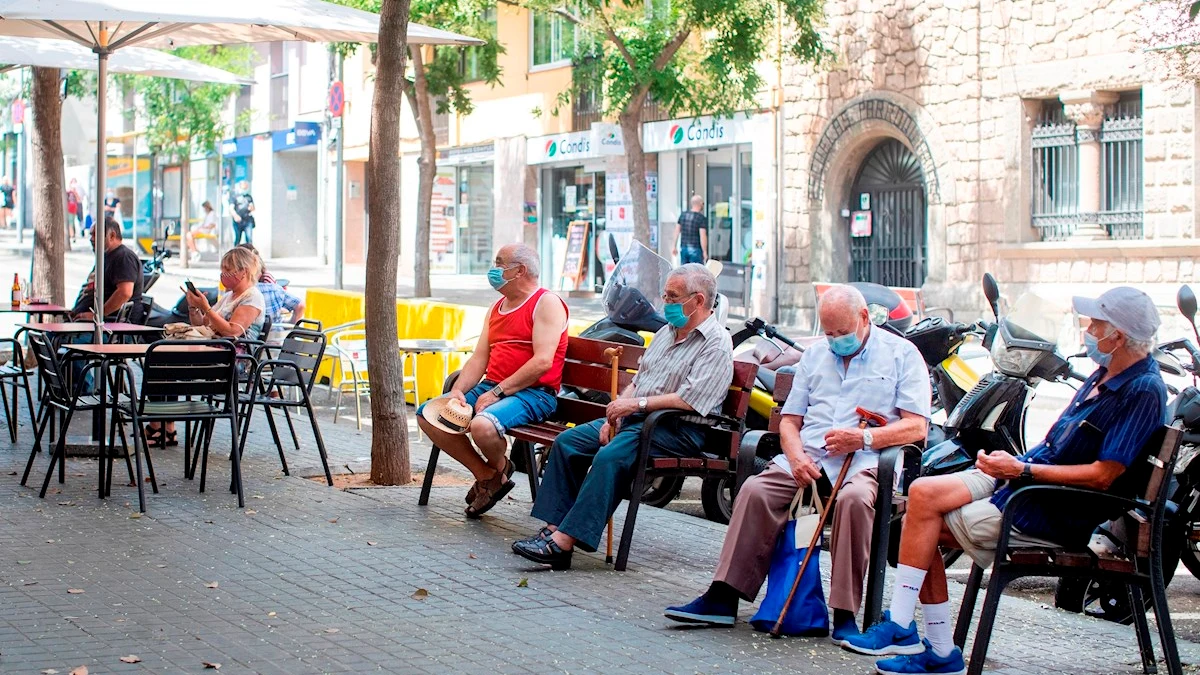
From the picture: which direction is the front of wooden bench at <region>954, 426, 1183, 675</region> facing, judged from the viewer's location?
facing to the left of the viewer

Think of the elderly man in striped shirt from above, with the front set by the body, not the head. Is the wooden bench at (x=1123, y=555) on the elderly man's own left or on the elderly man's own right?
on the elderly man's own left

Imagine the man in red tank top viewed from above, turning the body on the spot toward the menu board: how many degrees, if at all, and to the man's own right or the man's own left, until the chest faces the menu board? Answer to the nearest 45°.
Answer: approximately 135° to the man's own right

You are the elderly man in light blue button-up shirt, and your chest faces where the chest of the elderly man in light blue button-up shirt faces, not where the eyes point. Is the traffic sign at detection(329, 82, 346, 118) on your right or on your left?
on your right

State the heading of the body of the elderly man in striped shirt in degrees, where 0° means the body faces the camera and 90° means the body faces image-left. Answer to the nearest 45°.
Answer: approximately 45°

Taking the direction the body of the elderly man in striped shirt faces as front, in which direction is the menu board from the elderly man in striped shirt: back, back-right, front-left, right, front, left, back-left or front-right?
back-right

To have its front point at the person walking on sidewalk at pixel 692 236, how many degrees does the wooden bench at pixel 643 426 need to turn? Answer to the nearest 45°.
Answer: approximately 135° to its right

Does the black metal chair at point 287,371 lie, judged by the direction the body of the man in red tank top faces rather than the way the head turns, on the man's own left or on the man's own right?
on the man's own right

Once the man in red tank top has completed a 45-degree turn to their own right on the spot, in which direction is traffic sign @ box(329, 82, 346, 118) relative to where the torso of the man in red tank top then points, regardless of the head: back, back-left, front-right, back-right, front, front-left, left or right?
right

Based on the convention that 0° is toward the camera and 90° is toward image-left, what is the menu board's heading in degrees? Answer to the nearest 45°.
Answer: approximately 45°

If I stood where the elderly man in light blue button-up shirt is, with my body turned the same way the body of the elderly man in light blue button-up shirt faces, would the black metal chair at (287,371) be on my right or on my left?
on my right
